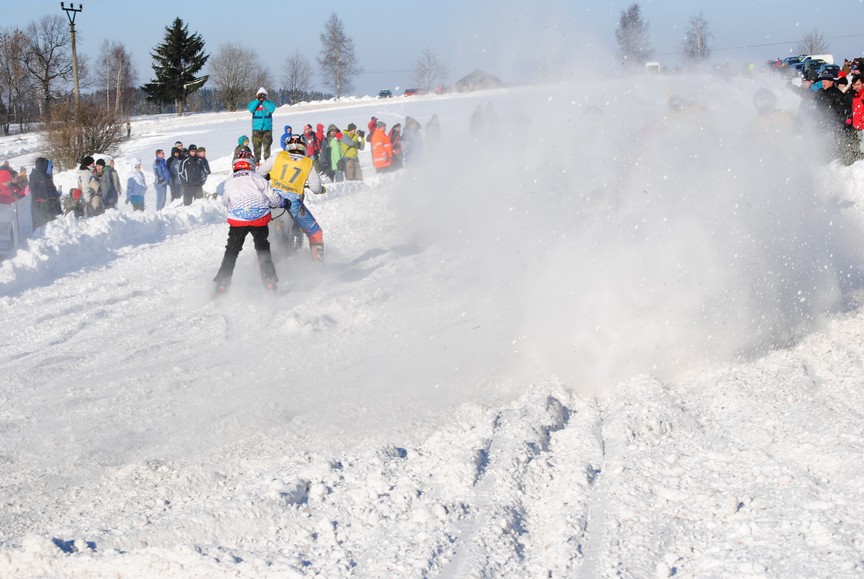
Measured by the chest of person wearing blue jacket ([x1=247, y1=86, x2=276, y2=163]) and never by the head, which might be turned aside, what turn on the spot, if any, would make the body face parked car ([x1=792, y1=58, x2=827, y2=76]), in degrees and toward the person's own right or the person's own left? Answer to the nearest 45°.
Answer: approximately 90° to the person's own left

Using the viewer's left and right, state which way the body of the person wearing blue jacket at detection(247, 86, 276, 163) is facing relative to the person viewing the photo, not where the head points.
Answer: facing the viewer

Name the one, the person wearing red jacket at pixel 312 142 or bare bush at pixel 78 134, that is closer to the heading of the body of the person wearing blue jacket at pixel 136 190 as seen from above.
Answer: the person wearing red jacket

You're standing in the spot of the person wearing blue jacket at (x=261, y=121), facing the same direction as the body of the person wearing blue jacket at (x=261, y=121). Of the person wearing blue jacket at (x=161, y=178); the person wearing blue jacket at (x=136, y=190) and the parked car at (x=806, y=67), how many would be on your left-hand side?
1

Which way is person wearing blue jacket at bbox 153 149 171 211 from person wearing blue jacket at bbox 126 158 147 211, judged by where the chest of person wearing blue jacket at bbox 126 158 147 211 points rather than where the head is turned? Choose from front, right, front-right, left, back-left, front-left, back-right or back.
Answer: front

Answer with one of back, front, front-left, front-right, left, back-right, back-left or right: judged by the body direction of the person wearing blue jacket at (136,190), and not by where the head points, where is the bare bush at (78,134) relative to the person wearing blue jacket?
back-left

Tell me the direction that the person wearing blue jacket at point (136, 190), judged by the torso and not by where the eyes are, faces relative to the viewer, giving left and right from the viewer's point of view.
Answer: facing the viewer and to the right of the viewer

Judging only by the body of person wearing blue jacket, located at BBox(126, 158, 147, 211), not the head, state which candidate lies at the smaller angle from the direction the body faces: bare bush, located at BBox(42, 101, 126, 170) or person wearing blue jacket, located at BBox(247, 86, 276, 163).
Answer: the person wearing blue jacket

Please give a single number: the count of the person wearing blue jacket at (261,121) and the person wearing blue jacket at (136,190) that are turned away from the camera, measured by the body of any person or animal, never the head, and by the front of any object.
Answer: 0

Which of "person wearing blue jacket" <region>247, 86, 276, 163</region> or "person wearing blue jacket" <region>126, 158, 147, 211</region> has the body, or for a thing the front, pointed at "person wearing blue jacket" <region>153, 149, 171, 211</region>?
"person wearing blue jacket" <region>126, 158, 147, 211</region>

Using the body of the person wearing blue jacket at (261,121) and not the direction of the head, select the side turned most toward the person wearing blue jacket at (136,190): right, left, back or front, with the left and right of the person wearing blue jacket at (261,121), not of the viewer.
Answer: right
